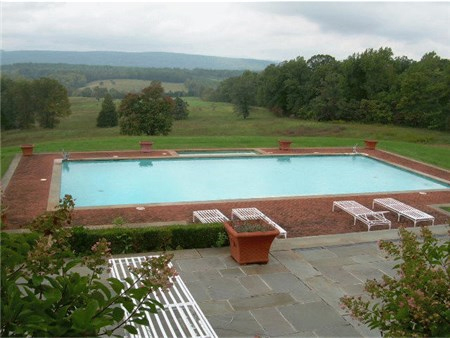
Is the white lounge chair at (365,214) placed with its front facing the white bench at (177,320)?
no

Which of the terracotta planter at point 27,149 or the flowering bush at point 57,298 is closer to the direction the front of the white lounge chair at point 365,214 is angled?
the terracotta planter

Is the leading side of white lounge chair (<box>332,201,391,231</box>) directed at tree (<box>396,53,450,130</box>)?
no

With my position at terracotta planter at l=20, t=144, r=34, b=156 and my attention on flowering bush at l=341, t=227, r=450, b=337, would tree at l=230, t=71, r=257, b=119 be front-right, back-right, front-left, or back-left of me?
back-left

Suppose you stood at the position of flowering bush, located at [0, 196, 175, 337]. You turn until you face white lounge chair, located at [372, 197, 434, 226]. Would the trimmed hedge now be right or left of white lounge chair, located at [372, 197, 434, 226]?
left

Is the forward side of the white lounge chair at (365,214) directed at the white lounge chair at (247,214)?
no

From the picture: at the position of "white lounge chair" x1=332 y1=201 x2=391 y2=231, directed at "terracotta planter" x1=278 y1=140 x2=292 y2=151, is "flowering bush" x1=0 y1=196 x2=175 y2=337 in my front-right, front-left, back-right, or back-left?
back-left

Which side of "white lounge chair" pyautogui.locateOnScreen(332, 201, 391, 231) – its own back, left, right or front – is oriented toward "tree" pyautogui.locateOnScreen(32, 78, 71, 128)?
front
